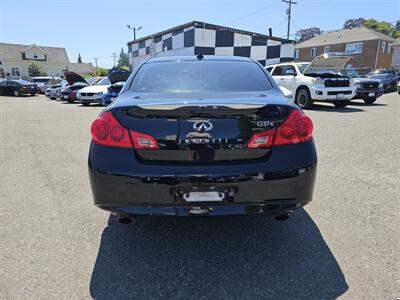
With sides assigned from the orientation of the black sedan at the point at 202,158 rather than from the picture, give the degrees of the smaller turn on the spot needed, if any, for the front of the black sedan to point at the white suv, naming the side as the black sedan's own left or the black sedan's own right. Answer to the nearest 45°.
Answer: approximately 45° to the black sedan's own right

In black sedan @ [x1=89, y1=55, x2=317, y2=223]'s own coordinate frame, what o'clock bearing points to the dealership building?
The dealership building is roughly at 12 o'clock from the black sedan.

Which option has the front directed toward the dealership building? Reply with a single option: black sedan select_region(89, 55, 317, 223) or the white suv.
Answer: the black sedan

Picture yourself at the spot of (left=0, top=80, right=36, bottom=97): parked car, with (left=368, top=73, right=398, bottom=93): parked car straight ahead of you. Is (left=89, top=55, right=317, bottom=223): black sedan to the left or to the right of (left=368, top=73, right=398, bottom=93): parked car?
right

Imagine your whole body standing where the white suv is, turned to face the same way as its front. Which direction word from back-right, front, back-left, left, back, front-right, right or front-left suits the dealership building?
back

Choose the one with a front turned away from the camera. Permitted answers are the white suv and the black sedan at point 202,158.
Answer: the black sedan

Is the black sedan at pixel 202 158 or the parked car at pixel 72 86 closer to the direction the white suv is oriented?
the black sedan

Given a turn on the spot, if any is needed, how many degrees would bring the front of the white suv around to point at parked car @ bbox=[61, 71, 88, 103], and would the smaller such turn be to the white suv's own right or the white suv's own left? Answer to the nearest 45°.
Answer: approximately 135° to the white suv's own right

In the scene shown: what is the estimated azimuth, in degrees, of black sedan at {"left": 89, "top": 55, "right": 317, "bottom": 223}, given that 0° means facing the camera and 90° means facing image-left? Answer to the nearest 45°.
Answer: approximately 180°

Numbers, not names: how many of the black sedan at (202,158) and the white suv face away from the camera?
1

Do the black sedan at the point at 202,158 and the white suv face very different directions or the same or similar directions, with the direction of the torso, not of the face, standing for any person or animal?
very different directions

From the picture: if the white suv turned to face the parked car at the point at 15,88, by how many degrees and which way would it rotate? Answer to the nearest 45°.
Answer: approximately 135° to its right
